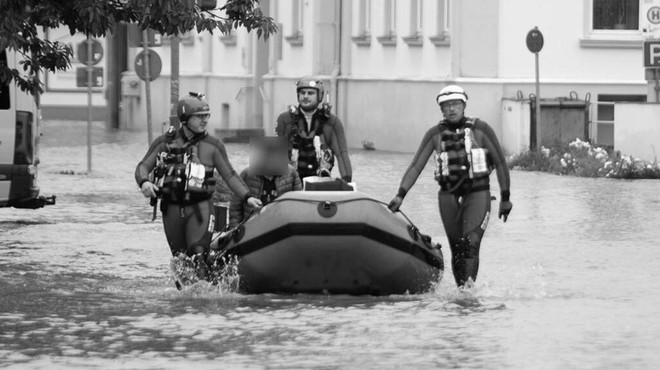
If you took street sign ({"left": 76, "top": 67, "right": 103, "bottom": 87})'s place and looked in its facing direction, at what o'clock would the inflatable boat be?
The inflatable boat is roughly at 12 o'clock from the street sign.

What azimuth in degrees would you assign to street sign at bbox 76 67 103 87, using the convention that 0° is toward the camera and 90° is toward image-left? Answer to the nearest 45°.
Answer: approximately 0°

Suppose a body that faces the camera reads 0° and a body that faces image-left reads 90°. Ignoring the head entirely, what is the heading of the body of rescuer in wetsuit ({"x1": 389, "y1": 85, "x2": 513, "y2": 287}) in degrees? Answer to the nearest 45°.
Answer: approximately 0°

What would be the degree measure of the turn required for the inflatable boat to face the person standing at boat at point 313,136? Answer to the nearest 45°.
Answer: approximately 180°

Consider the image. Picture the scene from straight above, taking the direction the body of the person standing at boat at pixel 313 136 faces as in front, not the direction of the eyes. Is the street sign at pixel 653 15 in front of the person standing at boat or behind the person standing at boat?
behind

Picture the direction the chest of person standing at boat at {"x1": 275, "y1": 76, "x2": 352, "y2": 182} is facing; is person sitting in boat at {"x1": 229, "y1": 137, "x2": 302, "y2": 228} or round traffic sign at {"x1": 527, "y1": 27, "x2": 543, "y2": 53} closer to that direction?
the person sitting in boat

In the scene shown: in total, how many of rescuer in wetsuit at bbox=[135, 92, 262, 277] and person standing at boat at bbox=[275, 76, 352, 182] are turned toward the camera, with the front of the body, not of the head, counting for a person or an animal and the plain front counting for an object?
2

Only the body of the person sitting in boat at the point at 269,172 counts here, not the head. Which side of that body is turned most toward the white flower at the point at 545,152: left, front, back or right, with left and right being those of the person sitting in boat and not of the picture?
back

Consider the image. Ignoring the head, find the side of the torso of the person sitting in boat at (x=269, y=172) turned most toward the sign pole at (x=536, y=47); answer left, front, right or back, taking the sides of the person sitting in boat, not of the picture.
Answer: back

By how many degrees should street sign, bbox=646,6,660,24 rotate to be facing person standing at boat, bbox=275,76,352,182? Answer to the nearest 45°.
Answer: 0° — it already faces them
